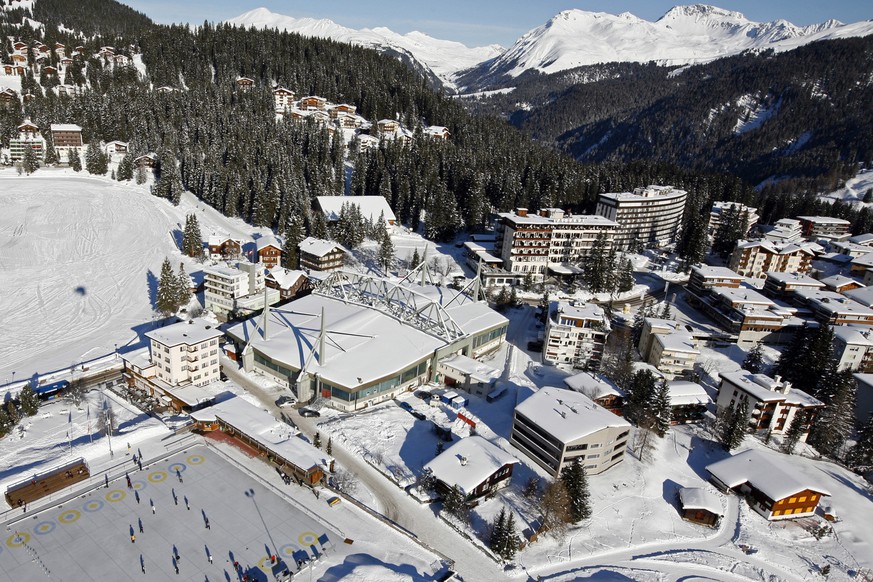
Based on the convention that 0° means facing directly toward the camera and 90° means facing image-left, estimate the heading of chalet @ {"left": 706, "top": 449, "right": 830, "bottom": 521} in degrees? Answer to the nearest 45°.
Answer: approximately 315°

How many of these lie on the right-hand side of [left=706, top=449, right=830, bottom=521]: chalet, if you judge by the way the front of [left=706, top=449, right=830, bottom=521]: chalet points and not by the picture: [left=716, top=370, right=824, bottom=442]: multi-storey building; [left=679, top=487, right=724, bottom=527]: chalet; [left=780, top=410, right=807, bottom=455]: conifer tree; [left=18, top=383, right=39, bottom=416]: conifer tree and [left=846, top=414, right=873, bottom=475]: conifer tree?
2

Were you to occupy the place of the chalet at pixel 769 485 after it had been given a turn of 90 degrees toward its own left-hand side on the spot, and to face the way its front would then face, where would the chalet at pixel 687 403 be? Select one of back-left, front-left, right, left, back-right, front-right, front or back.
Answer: left

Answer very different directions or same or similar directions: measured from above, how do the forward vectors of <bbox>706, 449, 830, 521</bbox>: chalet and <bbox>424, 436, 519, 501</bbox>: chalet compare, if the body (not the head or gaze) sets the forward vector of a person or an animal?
same or similar directions

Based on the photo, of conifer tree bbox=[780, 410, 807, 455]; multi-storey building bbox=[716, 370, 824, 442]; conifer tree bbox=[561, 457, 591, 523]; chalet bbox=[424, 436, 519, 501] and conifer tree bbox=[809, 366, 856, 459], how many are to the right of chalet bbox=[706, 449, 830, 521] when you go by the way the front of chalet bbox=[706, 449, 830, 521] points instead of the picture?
2

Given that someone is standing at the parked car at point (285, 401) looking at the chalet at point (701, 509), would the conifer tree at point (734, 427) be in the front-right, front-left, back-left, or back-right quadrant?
front-left

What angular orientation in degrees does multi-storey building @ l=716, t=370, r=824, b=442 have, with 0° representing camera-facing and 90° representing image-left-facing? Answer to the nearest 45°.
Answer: approximately 315°

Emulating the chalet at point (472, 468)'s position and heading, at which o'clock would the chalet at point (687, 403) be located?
the chalet at point (687, 403) is roughly at 9 o'clock from the chalet at point (472, 468).

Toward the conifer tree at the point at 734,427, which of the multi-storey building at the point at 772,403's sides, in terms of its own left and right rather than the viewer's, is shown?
right

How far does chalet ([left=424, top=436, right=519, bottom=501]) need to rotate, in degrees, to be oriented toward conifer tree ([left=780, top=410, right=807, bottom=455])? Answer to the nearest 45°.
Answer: approximately 90° to its left

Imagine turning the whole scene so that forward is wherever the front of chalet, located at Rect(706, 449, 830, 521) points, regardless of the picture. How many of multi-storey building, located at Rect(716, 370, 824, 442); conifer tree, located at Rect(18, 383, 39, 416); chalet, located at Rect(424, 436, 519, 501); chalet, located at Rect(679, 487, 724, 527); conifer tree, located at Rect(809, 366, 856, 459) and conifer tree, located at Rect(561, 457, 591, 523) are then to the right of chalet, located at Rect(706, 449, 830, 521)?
4

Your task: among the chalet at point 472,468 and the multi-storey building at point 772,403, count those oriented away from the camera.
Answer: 0

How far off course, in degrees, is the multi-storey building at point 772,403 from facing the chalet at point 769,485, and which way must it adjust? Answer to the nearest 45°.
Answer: approximately 45° to its right

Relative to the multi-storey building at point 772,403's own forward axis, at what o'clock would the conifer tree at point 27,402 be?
The conifer tree is roughly at 3 o'clock from the multi-storey building.

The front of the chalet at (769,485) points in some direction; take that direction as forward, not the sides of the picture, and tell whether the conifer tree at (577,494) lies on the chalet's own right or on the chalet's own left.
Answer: on the chalet's own right

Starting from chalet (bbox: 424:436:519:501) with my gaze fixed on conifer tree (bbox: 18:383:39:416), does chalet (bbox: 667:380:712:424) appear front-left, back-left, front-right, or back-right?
back-right

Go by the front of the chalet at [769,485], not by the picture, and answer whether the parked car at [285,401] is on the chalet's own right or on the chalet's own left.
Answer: on the chalet's own right

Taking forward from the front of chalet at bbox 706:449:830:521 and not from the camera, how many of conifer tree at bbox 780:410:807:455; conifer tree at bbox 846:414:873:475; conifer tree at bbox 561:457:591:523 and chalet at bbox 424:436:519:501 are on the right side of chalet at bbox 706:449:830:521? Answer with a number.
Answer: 2

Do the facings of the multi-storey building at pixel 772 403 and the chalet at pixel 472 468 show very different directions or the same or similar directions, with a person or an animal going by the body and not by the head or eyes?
same or similar directions

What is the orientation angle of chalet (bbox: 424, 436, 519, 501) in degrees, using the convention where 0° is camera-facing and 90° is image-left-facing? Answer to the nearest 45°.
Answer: approximately 315°

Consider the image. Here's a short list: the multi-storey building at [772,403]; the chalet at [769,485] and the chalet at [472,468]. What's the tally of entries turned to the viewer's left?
0

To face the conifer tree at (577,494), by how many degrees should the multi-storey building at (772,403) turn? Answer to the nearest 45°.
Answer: approximately 45° to its right

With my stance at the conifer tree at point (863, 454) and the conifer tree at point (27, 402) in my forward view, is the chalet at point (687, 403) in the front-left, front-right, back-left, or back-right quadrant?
front-right
